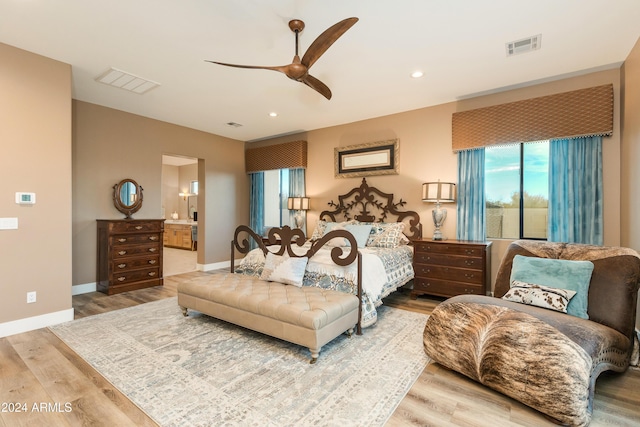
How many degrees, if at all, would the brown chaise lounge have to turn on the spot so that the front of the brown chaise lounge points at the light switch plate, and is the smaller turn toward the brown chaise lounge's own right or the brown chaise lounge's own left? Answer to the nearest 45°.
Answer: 0° — it already faces it

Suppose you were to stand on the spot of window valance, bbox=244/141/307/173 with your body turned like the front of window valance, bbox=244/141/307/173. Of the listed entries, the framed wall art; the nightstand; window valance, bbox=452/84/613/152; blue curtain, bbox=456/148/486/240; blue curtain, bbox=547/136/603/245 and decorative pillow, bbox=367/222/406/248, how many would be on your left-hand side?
6

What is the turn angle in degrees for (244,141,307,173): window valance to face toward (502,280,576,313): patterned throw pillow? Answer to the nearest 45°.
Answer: approximately 90° to its left

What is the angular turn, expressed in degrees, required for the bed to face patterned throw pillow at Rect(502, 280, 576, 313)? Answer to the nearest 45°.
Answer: approximately 90° to its left

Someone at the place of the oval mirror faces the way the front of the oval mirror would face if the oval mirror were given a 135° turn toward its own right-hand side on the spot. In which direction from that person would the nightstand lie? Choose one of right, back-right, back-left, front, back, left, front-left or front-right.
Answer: back

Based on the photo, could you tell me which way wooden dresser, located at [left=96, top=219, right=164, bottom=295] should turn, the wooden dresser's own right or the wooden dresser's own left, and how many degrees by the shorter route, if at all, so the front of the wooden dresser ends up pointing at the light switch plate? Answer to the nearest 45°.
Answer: approximately 90° to the wooden dresser's own right

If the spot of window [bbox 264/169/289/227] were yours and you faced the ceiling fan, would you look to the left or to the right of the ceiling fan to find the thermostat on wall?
right

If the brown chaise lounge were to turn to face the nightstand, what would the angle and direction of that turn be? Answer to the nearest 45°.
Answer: approximately 90° to its right

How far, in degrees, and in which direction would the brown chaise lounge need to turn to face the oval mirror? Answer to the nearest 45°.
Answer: approximately 45° to its right

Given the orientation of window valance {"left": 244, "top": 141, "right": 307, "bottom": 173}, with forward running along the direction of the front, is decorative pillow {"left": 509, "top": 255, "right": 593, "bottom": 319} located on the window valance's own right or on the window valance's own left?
on the window valance's own left

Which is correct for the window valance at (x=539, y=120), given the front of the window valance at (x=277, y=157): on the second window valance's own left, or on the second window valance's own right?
on the second window valance's own left
